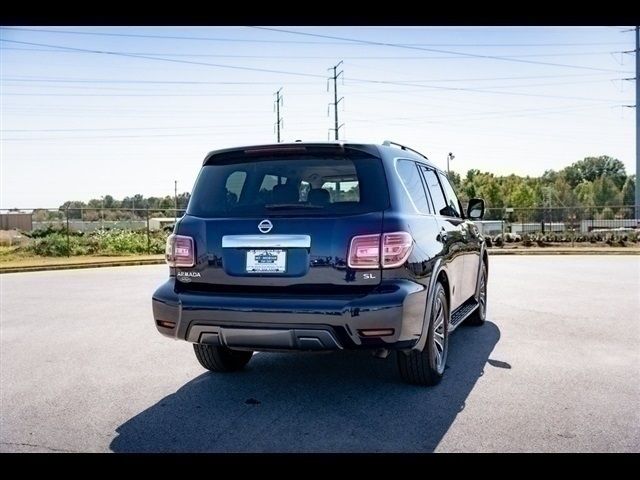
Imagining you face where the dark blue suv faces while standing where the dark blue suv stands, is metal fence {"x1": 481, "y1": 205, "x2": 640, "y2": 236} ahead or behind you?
ahead

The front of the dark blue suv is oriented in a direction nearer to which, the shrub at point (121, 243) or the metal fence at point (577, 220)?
the metal fence

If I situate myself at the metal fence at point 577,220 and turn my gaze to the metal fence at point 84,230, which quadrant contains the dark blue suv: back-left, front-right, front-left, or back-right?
front-left

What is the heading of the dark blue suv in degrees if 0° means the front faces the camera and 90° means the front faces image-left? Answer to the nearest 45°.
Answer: approximately 225°

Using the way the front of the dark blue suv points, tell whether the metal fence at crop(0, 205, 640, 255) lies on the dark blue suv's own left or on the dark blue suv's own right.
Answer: on the dark blue suv's own left

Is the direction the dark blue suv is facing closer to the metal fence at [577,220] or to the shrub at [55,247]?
the metal fence
